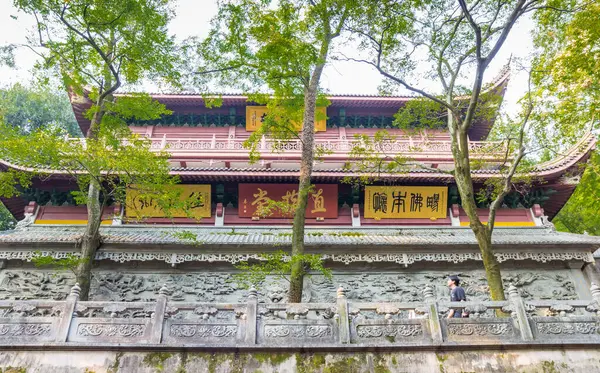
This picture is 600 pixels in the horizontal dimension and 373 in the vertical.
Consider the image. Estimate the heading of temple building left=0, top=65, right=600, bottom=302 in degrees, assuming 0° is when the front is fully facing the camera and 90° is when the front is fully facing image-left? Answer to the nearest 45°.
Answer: approximately 0°

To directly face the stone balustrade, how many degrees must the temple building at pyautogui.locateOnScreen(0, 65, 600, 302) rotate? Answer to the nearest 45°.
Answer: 0° — it already faces it
